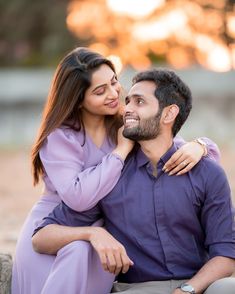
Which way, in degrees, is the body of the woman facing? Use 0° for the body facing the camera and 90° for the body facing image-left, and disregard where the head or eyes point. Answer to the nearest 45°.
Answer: approximately 315°

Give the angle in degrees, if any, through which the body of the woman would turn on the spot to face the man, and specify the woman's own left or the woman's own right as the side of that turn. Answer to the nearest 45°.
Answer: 0° — they already face them
